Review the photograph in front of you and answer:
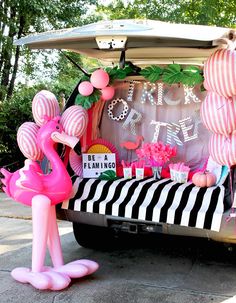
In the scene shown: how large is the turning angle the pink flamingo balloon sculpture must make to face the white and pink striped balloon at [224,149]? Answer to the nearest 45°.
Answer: approximately 45° to its left

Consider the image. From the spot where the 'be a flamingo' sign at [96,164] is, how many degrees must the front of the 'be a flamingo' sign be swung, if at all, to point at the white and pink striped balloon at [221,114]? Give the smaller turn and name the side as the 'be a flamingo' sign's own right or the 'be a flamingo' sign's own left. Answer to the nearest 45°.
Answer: approximately 45° to the 'be a flamingo' sign's own left

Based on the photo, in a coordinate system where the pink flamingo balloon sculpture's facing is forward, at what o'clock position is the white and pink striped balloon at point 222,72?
The white and pink striped balloon is roughly at 11 o'clock from the pink flamingo balloon sculpture.

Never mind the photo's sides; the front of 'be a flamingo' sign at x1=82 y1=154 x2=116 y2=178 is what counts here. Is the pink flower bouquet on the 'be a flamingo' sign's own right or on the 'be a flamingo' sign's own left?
on the 'be a flamingo' sign's own left

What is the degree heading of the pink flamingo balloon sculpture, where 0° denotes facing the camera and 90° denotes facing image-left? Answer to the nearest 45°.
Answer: approximately 315°

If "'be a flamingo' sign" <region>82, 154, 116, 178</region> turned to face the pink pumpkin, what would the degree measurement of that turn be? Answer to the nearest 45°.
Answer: approximately 45° to its left

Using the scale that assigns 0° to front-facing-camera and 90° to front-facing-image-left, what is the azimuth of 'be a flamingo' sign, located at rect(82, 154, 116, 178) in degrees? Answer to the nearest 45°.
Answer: approximately 0°
